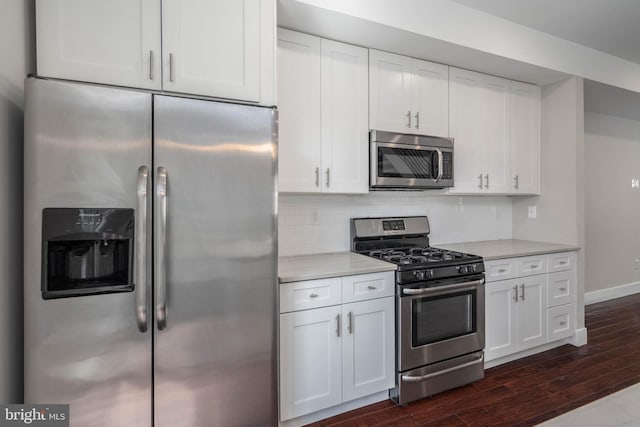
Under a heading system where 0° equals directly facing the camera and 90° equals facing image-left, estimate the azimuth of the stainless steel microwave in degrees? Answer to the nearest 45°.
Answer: approximately 315°

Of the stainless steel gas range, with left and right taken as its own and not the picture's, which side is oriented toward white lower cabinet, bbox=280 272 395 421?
right

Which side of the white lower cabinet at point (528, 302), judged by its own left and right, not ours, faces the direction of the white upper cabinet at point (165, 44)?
right

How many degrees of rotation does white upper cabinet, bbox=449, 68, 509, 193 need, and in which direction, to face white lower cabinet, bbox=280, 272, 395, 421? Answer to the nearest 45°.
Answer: approximately 90° to its right

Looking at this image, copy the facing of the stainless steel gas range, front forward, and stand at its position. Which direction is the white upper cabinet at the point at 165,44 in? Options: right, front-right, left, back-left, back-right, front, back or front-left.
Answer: right

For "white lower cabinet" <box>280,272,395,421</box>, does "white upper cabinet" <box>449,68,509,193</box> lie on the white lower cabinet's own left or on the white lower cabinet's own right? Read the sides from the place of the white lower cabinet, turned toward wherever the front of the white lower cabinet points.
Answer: on the white lower cabinet's own left

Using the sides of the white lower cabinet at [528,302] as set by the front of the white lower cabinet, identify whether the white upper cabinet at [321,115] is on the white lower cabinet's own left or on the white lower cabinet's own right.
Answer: on the white lower cabinet's own right

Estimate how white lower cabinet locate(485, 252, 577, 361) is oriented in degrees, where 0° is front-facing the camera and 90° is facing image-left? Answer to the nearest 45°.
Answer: approximately 315°

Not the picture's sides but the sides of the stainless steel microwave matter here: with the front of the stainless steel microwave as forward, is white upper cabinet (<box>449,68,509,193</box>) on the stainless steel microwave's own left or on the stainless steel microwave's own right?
on the stainless steel microwave's own left

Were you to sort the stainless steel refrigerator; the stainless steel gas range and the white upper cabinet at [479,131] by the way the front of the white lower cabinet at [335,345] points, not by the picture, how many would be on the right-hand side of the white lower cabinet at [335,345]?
1
